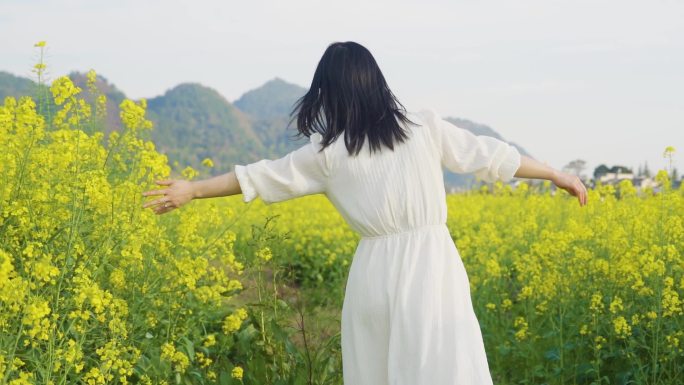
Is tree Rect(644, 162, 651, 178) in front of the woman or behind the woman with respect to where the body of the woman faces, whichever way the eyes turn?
in front

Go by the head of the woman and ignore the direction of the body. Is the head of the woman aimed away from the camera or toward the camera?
away from the camera

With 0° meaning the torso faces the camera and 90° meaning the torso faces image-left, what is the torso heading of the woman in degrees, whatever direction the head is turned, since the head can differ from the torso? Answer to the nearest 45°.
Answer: approximately 180°
